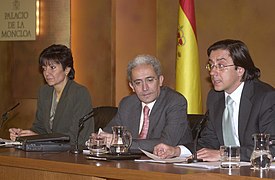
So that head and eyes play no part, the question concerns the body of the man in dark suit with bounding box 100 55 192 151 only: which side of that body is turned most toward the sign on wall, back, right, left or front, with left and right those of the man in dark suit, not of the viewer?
right

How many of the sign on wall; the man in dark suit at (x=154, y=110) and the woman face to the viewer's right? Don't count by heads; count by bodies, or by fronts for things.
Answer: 0

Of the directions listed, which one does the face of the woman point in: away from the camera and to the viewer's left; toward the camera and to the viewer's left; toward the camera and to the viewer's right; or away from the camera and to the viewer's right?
toward the camera and to the viewer's left

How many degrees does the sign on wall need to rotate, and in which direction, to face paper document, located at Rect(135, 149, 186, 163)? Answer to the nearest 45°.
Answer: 0° — it already faces it

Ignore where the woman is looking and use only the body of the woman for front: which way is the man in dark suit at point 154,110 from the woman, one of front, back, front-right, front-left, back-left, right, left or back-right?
left

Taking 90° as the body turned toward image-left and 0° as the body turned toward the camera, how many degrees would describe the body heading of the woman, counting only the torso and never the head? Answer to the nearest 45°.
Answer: approximately 45°

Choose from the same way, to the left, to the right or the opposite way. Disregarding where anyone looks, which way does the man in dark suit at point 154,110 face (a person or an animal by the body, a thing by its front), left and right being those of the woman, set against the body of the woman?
the same way

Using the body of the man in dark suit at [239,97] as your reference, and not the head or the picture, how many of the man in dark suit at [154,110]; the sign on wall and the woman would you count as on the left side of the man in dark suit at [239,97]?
0

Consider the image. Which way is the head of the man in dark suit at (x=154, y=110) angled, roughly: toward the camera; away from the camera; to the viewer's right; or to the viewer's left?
toward the camera

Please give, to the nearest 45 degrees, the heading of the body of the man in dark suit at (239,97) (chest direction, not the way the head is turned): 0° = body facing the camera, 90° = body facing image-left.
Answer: approximately 45°

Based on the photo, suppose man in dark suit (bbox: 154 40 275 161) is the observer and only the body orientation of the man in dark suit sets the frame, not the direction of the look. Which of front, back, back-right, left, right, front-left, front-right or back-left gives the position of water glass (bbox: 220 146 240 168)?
front-left

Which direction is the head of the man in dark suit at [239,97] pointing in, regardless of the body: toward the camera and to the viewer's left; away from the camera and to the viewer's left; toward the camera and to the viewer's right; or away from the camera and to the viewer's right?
toward the camera and to the viewer's left

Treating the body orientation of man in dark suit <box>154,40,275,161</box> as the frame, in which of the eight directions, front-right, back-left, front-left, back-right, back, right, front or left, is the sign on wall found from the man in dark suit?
right

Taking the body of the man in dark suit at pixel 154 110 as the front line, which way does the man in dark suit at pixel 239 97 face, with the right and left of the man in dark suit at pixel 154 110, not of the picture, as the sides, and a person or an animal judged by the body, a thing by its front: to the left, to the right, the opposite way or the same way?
the same way

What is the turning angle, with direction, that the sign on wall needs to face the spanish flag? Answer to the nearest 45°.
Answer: approximately 45° to its left

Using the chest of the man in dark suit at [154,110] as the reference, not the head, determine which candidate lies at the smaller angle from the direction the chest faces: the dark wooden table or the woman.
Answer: the dark wooden table

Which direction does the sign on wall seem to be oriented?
toward the camera

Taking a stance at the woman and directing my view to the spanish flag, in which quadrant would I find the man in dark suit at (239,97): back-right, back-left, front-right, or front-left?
front-right
